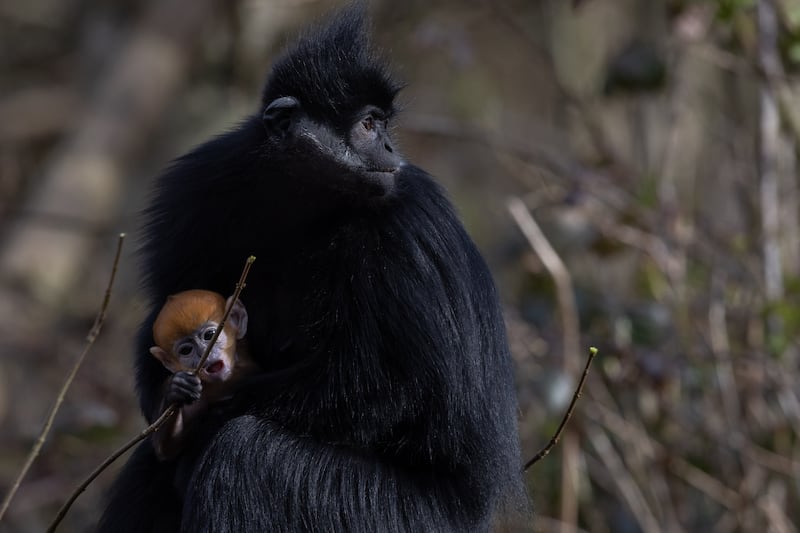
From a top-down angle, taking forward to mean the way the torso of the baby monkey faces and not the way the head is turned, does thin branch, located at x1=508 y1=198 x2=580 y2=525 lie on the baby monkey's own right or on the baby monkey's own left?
on the baby monkey's own left

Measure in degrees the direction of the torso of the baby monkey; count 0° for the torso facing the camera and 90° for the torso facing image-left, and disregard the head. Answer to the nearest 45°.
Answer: approximately 0°

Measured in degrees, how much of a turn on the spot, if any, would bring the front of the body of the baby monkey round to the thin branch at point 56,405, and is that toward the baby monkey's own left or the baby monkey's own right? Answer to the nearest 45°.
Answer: approximately 45° to the baby monkey's own right
